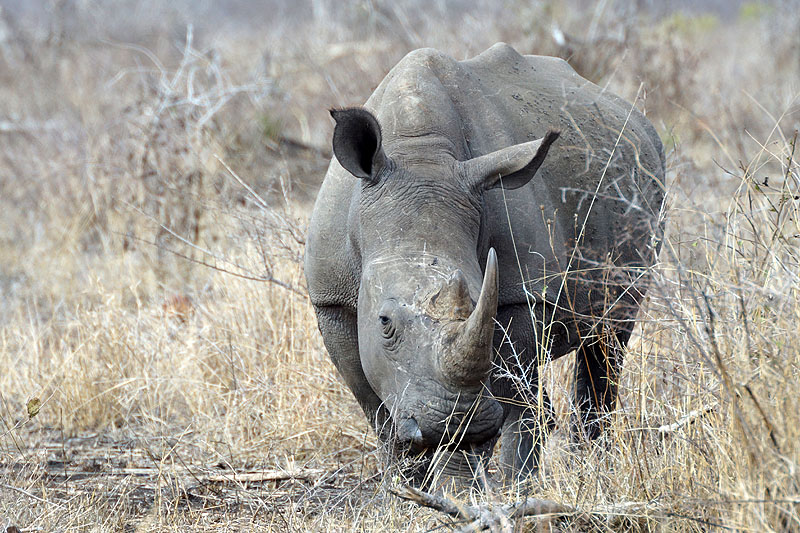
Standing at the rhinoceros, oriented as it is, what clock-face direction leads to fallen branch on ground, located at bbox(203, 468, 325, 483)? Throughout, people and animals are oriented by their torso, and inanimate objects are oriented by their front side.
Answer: The fallen branch on ground is roughly at 2 o'clock from the rhinoceros.

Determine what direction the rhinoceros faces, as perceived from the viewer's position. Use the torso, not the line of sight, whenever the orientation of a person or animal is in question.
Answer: facing the viewer and to the left of the viewer

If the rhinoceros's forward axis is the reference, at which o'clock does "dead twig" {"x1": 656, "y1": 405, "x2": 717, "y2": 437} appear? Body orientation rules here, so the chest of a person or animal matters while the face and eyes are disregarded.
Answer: The dead twig is roughly at 9 o'clock from the rhinoceros.
